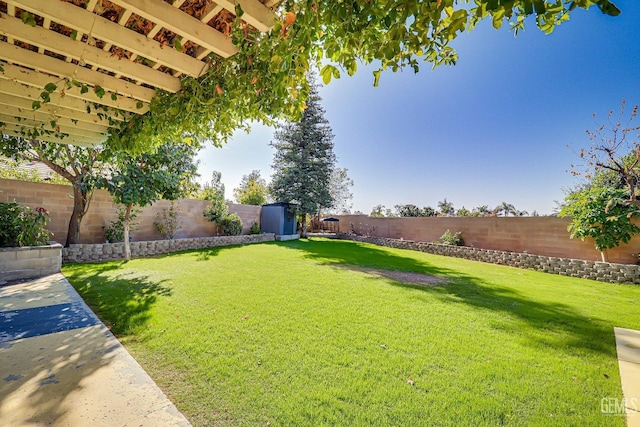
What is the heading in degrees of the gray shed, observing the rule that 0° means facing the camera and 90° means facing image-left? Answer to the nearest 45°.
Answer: approximately 315°

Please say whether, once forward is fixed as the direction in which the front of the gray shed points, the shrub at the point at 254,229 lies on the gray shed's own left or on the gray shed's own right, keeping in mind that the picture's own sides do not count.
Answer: on the gray shed's own right

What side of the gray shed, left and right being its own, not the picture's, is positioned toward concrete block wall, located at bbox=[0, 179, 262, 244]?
right

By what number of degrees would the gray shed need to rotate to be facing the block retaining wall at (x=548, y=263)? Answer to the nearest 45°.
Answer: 0° — it already faces it

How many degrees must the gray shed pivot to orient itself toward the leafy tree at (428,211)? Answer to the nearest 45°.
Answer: approximately 90° to its left

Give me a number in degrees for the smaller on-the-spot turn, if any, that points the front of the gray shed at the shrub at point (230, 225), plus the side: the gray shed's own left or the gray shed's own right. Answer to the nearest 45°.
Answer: approximately 90° to the gray shed's own right

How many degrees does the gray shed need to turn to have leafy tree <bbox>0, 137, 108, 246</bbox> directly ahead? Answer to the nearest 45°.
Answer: approximately 90° to its right
